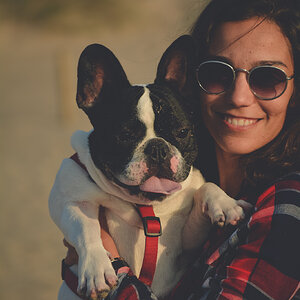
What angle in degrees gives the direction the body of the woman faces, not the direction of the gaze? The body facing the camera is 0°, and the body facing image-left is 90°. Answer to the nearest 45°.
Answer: approximately 45°
